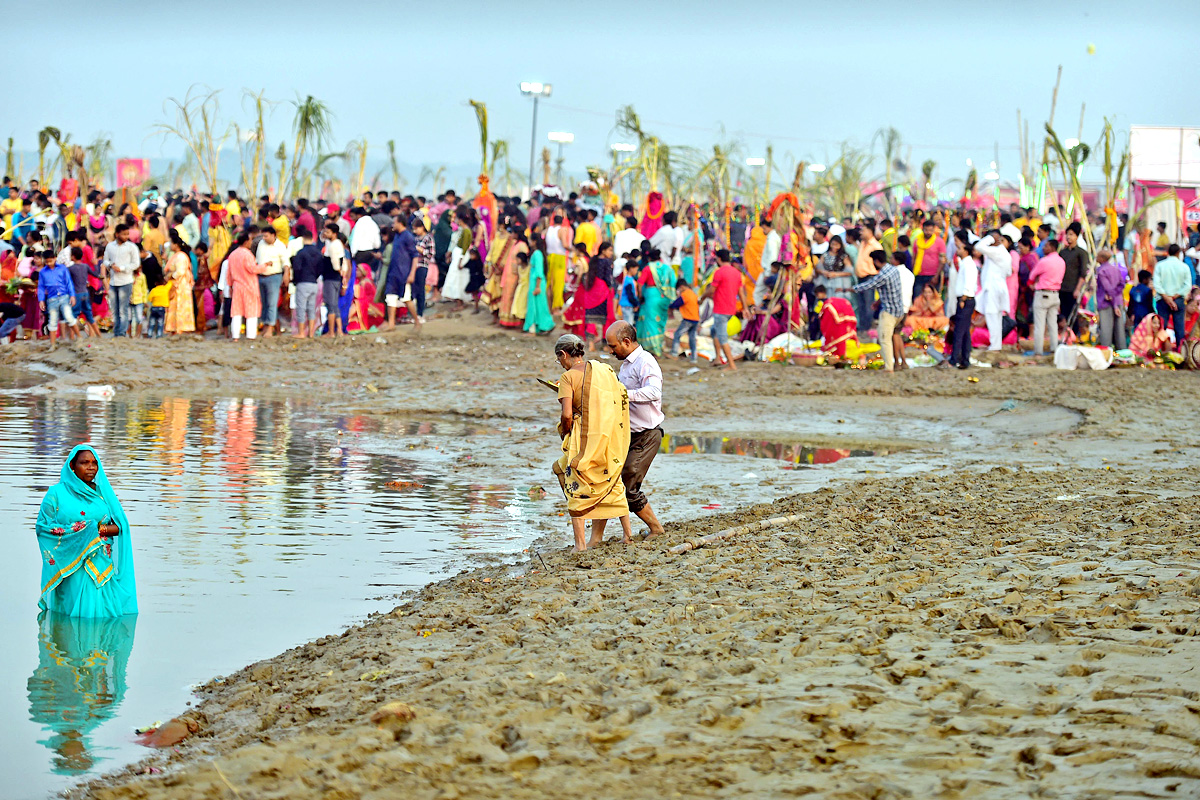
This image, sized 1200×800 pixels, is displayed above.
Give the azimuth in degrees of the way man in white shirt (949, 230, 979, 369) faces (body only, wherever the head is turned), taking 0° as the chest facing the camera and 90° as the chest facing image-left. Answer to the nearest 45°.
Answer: approximately 90°

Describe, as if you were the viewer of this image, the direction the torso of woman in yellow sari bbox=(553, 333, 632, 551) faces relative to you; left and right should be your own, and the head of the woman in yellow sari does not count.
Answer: facing away from the viewer and to the left of the viewer

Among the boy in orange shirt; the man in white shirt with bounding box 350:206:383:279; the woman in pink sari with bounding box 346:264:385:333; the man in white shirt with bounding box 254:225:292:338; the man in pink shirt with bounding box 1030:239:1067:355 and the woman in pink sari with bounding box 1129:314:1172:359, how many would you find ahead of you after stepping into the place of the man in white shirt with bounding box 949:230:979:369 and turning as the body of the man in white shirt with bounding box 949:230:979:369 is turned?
4

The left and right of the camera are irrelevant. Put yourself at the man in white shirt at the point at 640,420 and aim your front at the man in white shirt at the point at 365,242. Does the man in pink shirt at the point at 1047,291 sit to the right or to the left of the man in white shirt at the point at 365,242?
right

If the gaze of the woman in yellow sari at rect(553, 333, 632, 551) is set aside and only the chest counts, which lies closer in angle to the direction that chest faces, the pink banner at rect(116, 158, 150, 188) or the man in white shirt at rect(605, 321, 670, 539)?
the pink banner

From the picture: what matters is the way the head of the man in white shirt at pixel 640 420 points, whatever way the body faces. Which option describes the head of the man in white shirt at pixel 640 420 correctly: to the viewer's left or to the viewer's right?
to the viewer's left

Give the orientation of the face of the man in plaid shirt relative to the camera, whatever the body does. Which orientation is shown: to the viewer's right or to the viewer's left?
to the viewer's left

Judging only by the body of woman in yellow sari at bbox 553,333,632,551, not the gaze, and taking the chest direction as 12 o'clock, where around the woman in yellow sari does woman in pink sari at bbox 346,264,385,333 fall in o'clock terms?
The woman in pink sari is roughly at 1 o'clock from the woman in yellow sari.

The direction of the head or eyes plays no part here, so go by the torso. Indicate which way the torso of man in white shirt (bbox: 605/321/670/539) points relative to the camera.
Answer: to the viewer's left
